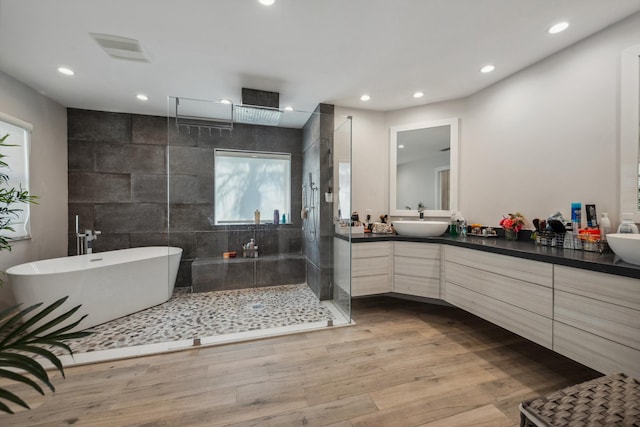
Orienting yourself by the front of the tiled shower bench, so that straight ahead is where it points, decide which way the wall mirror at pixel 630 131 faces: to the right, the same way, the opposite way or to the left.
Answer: to the right

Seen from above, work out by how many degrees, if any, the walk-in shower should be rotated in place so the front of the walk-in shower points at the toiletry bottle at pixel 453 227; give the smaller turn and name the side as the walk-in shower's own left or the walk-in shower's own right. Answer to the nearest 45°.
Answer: approximately 90° to the walk-in shower's own left

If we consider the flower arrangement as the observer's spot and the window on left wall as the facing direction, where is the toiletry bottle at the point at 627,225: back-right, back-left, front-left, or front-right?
back-left

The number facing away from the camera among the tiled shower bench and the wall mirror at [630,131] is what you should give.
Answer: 0

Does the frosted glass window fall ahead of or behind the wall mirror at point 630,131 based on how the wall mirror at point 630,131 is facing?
ahead

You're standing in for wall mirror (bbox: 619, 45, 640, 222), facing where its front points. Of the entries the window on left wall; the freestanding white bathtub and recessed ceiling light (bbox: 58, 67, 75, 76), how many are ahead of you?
3

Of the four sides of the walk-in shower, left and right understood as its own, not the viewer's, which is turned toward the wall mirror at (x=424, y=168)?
left

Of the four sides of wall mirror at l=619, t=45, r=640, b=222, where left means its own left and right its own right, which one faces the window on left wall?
front

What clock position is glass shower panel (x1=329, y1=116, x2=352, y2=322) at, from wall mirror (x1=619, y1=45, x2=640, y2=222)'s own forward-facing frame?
The glass shower panel is roughly at 1 o'clock from the wall mirror.

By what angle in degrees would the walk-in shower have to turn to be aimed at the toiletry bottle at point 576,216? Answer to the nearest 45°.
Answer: approximately 45° to its left

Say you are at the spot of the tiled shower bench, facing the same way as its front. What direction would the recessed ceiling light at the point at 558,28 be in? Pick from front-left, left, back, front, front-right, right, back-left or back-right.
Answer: front-left

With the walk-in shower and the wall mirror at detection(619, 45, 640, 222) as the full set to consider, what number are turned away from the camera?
0

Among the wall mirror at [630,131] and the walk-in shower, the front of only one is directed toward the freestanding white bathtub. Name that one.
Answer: the wall mirror

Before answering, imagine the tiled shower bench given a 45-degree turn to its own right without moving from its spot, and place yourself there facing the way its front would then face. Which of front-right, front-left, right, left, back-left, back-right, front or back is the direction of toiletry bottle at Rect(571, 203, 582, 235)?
left

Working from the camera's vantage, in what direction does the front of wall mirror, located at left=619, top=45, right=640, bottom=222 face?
facing the viewer and to the left of the viewer

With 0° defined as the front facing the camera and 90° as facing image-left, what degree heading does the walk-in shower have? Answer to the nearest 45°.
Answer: approximately 0°
